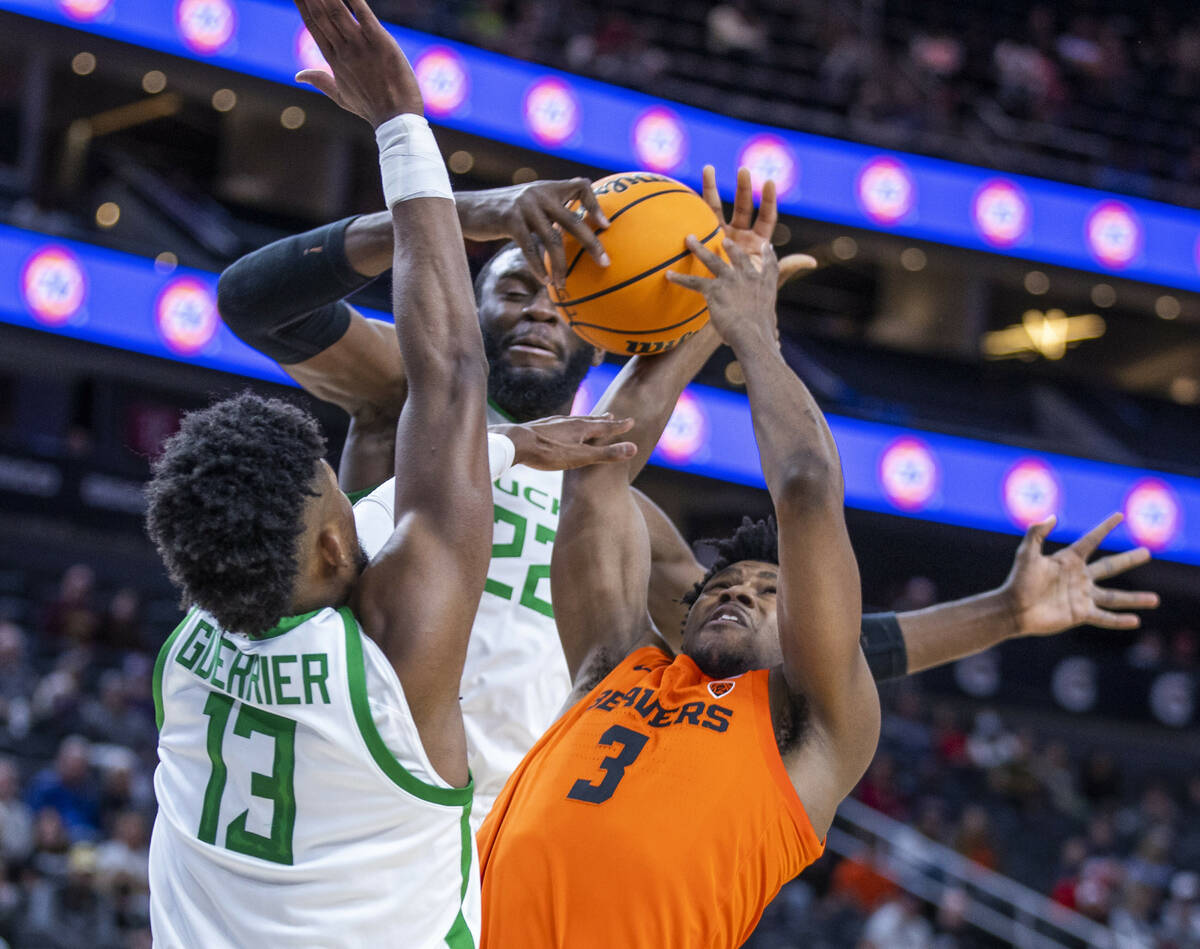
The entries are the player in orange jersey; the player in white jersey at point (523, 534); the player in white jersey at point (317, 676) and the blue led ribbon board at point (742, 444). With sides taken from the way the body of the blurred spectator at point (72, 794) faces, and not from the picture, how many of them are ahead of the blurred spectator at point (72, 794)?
3

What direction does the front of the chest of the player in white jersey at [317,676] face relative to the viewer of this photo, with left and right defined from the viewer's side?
facing away from the viewer and to the right of the viewer

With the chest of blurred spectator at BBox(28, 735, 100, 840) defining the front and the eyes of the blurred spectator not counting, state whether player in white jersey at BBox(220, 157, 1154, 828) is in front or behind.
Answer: in front

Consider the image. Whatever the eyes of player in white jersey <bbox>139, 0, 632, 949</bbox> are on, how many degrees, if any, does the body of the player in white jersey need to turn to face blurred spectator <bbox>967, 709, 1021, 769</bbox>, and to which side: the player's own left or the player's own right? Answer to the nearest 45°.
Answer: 0° — they already face them

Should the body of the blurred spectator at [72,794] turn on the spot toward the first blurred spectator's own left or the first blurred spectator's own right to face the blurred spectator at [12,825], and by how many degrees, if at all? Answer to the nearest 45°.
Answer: approximately 45° to the first blurred spectator's own right

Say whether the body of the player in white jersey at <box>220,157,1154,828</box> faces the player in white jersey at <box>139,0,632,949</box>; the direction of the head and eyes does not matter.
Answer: yes

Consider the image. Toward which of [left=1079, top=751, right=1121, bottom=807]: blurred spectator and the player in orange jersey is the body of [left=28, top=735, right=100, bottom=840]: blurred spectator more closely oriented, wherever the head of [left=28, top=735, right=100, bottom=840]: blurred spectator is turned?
the player in orange jersey

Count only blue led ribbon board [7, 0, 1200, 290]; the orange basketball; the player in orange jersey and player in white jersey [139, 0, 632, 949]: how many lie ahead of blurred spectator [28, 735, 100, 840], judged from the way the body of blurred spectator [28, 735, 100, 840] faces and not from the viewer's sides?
3

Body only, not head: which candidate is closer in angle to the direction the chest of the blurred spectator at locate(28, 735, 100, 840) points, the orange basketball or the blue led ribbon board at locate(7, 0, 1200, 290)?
the orange basketball

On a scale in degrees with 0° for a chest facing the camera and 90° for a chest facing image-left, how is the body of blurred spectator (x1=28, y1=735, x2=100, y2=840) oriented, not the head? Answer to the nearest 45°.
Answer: approximately 0°

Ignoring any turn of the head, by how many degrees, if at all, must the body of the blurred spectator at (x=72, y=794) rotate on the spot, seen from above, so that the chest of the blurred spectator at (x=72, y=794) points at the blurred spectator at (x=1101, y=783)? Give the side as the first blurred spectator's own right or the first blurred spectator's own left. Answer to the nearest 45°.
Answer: approximately 90° to the first blurred spectator's own left

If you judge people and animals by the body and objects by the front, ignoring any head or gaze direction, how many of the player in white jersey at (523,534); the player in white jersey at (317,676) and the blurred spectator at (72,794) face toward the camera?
2
